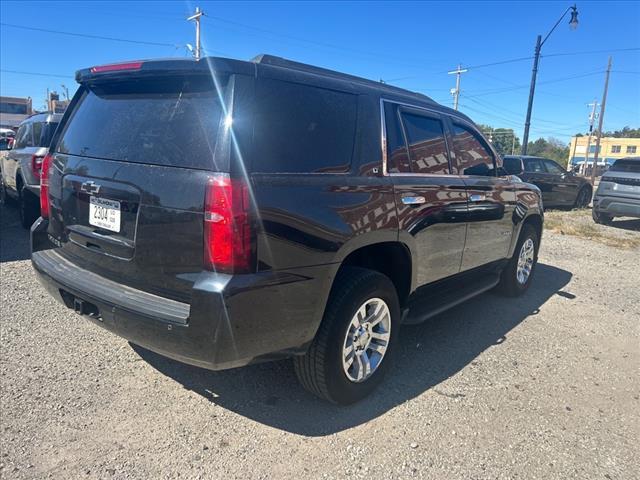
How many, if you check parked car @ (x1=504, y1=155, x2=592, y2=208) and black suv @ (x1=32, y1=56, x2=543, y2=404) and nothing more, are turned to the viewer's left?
0

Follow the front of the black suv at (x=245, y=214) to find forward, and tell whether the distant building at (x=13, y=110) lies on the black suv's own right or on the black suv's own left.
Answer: on the black suv's own left

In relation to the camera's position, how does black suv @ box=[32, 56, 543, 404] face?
facing away from the viewer and to the right of the viewer

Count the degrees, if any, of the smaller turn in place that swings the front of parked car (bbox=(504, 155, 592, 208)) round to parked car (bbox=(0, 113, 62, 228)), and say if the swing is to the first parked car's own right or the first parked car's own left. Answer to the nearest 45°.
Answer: approximately 135° to the first parked car's own right

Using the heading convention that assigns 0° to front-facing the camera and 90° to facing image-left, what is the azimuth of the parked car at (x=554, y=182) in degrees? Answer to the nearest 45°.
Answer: approximately 270°

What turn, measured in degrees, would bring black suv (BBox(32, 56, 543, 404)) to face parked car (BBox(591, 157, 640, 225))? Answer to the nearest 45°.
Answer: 0° — it already faces it
